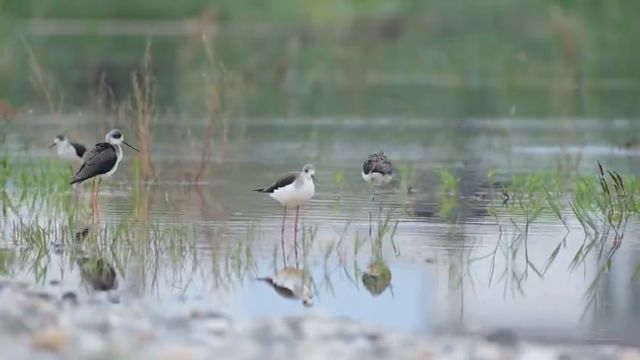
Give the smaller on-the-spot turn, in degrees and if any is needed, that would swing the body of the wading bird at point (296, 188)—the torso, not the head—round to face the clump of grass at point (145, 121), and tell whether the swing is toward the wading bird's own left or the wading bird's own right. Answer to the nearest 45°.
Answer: approximately 180°

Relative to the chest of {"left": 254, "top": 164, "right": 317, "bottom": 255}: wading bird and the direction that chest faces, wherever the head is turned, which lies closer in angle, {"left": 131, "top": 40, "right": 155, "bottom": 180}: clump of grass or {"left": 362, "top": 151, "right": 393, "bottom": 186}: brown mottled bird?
the brown mottled bird

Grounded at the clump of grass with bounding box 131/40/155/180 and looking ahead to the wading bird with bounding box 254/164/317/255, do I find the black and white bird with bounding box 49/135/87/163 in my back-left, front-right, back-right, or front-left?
back-right

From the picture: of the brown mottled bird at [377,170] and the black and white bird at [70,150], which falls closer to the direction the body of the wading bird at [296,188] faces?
the brown mottled bird

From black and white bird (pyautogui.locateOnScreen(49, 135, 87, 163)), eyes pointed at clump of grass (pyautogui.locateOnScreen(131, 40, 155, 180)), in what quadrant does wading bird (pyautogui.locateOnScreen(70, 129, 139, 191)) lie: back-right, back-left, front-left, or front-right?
front-right

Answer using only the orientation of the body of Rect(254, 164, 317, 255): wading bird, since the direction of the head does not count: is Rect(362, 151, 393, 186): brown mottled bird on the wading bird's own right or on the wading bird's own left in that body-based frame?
on the wading bird's own left

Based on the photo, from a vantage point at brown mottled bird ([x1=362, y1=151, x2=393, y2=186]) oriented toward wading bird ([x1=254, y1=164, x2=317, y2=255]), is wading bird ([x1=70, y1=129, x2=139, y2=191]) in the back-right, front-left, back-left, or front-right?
front-right

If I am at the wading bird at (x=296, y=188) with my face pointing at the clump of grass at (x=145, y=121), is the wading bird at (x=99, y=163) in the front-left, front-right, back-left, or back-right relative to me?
front-left
